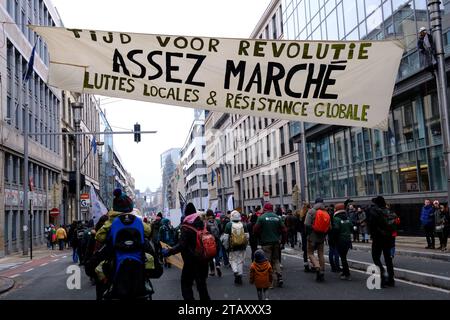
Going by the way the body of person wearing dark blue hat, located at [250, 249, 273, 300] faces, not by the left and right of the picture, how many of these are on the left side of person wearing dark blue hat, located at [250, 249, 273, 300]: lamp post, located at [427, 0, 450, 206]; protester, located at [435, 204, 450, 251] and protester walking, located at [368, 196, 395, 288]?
0

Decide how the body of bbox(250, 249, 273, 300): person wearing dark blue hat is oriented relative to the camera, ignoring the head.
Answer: away from the camera

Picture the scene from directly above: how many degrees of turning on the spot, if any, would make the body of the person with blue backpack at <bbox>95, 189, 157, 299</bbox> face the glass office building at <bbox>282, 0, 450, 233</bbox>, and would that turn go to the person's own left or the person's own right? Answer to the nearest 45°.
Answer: approximately 45° to the person's own right

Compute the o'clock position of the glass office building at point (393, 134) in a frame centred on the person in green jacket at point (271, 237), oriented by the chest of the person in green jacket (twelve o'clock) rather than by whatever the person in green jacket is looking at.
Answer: The glass office building is roughly at 1 o'clock from the person in green jacket.

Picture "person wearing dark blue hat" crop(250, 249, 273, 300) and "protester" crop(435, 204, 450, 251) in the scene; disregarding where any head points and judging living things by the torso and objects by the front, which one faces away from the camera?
the person wearing dark blue hat

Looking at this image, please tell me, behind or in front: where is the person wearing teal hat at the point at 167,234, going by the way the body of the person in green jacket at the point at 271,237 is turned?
in front

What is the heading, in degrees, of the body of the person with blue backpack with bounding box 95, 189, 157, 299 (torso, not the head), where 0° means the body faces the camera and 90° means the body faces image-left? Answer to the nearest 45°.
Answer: approximately 180°

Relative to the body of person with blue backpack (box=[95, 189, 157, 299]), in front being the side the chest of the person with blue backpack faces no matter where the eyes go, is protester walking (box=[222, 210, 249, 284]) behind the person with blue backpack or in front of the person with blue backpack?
in front

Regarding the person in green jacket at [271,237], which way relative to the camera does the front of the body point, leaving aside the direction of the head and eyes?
away from the camera

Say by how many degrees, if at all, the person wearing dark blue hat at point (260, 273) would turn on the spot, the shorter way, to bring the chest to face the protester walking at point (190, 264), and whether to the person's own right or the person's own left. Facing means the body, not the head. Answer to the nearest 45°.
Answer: approximately 135° to the person's own left

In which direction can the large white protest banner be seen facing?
toward the camera

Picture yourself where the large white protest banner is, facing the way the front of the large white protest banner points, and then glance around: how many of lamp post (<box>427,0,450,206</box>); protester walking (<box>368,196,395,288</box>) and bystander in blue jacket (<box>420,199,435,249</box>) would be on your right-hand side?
0

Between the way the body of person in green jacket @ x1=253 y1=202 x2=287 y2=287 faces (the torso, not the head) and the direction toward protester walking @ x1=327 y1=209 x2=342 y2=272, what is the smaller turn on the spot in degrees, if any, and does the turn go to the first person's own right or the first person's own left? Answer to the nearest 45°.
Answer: approximately 45° to the first person's own right

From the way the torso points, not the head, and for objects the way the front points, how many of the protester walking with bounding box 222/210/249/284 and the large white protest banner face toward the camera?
1

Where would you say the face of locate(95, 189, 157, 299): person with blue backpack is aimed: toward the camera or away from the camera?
away from the camera

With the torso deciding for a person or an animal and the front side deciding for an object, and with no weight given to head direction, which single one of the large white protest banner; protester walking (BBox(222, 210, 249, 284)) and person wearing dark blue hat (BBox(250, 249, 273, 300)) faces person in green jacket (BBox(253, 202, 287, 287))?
the person wearing dark blue hat

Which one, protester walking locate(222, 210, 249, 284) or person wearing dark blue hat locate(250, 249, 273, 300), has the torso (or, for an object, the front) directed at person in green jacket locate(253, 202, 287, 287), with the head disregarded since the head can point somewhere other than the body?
the person wearing dark blue hat

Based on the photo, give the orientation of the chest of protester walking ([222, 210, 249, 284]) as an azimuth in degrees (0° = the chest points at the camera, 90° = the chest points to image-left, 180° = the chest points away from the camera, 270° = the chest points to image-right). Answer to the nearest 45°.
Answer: approximately 180°
